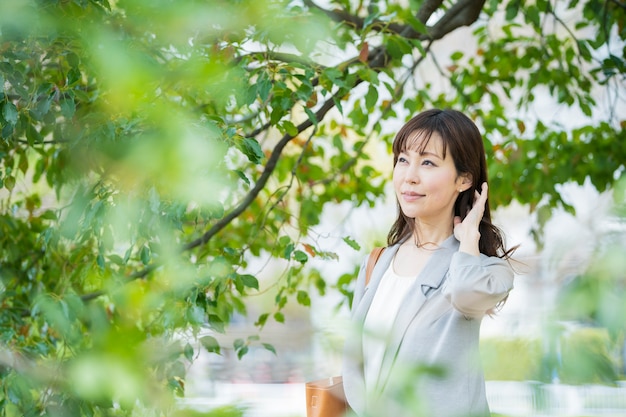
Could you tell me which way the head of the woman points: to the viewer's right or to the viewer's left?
to the viewer's left

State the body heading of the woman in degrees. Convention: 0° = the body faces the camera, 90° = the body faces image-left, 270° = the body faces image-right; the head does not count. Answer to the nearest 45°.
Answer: approximately 45°
